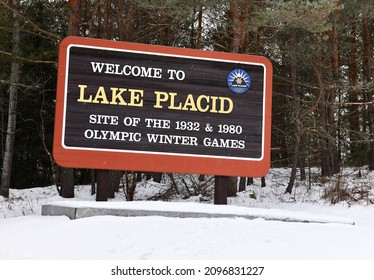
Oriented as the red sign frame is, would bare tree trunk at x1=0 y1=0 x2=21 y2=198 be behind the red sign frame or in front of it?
behind

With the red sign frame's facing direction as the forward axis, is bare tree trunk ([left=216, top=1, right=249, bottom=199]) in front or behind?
behind

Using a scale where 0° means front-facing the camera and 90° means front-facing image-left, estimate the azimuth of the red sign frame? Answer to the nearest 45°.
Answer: approximately 0°

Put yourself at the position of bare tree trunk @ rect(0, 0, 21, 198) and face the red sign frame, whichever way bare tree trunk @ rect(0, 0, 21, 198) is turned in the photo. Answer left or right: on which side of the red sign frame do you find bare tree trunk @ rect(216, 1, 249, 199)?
left
